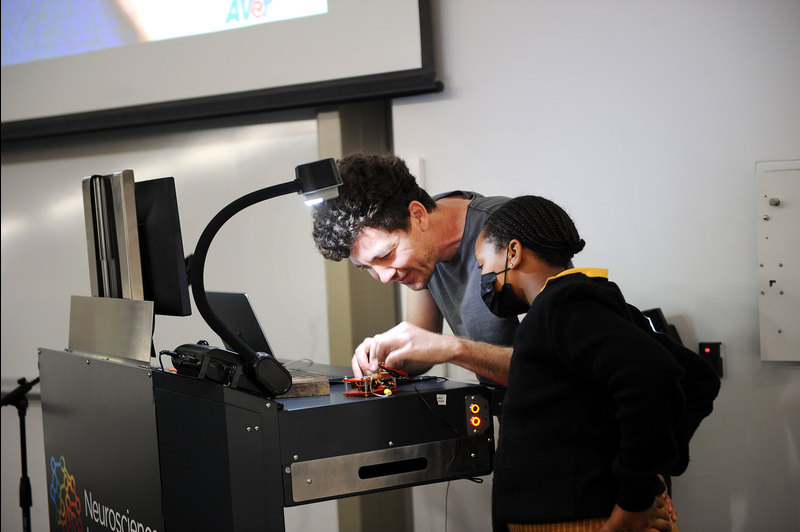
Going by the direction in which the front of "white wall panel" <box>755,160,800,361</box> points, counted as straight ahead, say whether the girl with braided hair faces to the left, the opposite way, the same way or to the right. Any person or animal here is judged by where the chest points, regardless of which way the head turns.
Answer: to the right

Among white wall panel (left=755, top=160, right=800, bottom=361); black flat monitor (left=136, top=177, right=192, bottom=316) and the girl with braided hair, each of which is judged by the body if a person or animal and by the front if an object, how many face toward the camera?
1

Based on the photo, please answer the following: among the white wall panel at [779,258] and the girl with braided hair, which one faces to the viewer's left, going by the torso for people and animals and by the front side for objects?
the girl with braided hair

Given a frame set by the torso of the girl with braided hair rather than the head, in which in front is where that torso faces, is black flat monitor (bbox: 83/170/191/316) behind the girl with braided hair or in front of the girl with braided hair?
in front

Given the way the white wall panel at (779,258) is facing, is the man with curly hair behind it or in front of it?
in front

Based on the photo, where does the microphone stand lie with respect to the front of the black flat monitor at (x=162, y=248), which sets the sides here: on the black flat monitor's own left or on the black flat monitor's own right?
on the black flat monitor's own left

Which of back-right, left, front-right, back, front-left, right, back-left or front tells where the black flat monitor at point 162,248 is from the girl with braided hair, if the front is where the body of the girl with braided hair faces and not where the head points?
front

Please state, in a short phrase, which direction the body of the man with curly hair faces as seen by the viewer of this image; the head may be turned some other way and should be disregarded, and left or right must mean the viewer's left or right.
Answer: facing the viewer and to the left of the viewer

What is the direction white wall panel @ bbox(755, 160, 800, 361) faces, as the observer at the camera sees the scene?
facing the viewer

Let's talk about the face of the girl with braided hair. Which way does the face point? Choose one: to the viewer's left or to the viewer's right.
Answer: to the viewer's left

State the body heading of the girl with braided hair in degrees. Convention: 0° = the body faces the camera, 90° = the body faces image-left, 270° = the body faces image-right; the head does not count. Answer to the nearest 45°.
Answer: approximately 90°
